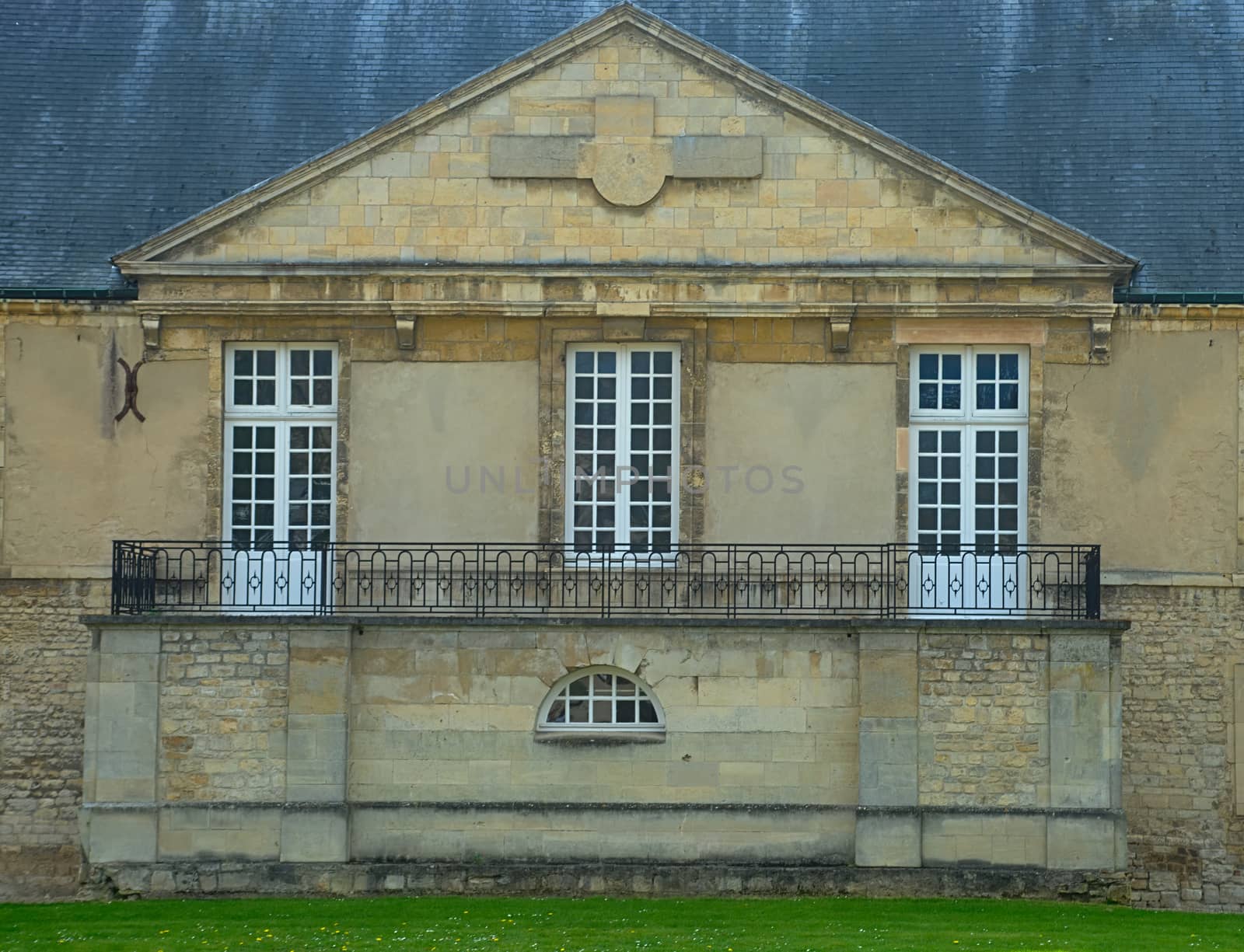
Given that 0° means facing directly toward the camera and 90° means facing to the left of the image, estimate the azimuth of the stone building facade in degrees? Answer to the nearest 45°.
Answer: approximately 0°
